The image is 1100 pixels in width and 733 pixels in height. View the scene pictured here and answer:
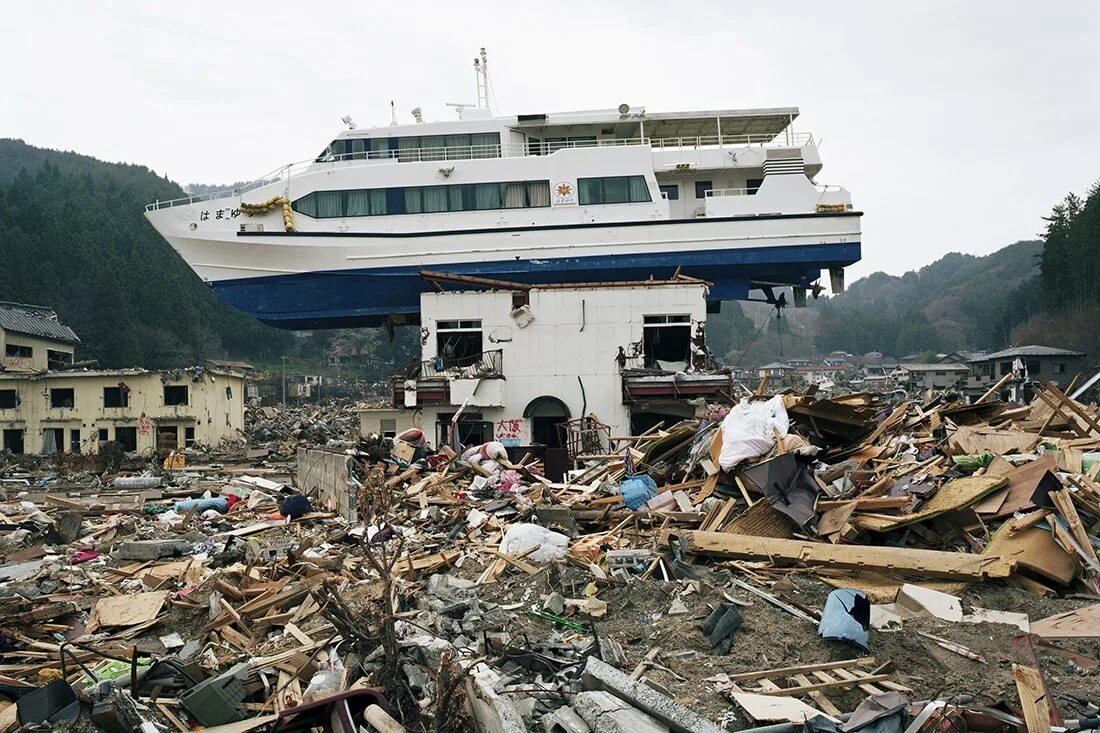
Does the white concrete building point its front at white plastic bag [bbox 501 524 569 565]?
yes

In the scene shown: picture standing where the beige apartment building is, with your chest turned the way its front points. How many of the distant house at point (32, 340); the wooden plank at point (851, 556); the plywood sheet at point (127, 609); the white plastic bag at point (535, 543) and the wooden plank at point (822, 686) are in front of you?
4

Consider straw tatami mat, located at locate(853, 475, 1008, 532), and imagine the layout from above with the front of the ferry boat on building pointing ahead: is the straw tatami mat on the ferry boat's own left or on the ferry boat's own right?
on the ferry boat's own left

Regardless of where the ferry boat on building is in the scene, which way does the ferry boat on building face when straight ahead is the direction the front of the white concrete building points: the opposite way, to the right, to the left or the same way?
to the right

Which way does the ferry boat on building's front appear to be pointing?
to the viewer's left

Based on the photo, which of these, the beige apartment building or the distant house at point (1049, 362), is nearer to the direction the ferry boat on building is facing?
the beige apartment building

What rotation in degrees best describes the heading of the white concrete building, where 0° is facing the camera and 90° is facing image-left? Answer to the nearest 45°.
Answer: approximately 0°

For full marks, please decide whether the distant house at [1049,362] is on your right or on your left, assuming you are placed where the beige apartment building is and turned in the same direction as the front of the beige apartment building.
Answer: on your left

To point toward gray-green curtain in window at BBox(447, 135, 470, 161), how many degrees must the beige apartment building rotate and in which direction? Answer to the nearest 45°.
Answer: approximately 45° to its left

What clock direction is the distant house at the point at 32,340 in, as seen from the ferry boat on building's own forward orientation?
The distant house is roughly at 1 o'clock from the ferry boat on building.
